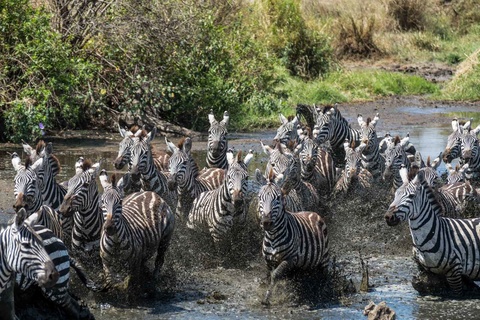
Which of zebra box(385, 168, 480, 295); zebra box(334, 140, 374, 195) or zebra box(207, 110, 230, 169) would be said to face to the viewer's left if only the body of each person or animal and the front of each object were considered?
zebra box(385, 168, 480, 295)

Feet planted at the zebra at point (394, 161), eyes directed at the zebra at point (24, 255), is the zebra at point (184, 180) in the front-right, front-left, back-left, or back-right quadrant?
front-right

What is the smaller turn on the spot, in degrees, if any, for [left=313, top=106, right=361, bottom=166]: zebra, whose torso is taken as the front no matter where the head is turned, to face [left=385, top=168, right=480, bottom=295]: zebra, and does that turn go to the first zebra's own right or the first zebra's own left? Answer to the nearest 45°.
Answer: approximately 45° to the first zebra's own left

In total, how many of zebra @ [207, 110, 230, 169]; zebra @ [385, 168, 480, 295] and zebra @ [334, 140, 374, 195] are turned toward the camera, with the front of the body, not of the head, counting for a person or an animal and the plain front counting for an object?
2

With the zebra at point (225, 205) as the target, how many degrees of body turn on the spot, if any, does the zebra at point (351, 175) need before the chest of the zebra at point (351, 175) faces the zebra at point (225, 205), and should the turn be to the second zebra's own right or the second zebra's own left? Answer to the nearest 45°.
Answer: approximately 45° to the second zebra's own right

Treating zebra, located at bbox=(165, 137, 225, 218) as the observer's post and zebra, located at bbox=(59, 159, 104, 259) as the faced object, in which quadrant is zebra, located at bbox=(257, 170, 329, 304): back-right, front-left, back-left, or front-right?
front-left

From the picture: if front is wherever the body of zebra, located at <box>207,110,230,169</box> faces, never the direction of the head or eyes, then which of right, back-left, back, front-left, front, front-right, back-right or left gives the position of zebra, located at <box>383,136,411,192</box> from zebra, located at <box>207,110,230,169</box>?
left

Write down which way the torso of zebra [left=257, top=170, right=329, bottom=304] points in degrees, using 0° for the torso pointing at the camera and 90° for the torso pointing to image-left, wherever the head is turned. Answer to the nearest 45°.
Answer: approximately 45°

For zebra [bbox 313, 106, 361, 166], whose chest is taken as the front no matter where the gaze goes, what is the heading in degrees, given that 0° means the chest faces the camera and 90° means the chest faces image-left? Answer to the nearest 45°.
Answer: approximately 45°

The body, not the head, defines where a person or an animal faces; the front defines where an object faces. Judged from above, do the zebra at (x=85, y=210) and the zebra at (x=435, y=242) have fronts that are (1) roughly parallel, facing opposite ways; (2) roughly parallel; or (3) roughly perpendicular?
roughly perpendicular

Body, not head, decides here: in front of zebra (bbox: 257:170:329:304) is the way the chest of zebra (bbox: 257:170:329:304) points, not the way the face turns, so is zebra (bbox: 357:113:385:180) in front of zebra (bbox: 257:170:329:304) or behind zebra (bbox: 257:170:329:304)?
behind

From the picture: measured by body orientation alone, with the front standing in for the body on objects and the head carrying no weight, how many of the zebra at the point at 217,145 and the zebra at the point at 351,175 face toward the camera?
2

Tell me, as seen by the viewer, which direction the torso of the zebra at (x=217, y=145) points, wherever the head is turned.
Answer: toward the camera

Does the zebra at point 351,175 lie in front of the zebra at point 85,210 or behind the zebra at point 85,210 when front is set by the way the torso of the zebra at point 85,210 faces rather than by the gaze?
behind

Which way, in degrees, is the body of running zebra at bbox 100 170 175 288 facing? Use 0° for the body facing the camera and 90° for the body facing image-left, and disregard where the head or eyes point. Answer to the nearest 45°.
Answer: approximately 45°

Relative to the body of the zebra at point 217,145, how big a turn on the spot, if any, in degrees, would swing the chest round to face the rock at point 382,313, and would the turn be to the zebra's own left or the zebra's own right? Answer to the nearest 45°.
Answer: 0° — it already faces it

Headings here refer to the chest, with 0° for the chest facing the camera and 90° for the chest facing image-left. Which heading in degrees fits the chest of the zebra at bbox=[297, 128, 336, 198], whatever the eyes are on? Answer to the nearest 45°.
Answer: approximately 45°
